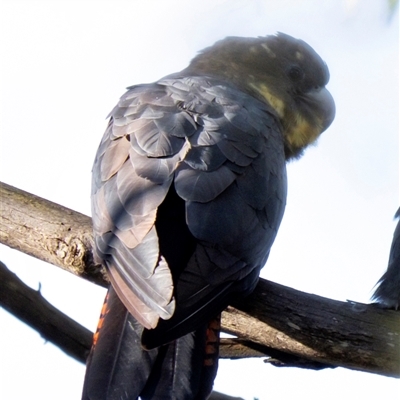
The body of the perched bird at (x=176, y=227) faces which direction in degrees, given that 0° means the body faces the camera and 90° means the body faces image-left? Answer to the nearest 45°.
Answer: approximately 225°

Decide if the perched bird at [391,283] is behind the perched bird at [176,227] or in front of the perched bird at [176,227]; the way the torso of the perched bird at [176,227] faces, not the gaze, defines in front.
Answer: in front
